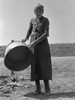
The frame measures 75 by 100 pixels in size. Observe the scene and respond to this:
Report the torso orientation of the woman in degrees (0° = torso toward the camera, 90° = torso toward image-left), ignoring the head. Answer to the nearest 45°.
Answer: approximately 45°
